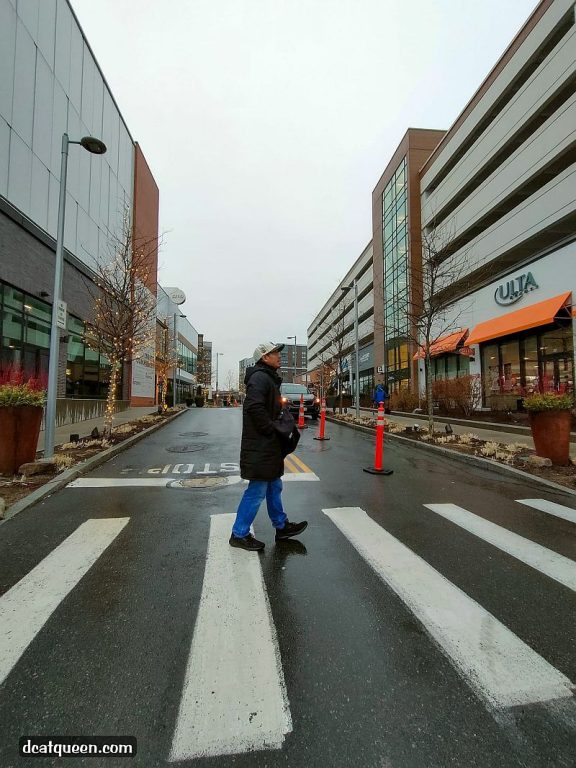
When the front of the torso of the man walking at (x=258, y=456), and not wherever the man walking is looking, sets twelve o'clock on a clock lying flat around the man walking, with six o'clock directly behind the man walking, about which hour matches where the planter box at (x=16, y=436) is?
The planter box is roughly at 7 o'clock from the man walking.

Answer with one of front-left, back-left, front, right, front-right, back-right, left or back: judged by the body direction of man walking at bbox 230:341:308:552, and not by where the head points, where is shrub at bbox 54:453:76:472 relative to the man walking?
back-left

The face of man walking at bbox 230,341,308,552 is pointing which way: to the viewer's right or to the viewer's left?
to the viewer's right

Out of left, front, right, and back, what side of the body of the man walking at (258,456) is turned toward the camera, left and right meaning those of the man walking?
right

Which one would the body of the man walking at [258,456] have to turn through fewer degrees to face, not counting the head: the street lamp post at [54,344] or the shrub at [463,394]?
the shrub

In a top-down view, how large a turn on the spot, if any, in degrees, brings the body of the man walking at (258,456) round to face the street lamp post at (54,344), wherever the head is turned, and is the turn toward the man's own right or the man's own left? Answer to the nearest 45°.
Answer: approximately 135° to the man's own left

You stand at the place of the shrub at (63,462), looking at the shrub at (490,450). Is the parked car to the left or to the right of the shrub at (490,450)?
left

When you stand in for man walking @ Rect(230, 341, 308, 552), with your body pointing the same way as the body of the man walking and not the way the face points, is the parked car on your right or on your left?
on your left

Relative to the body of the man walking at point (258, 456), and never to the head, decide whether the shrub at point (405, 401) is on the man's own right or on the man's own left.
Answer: on the man's own left
